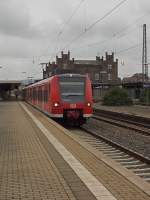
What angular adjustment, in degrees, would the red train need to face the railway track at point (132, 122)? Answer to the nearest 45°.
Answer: approximately 90° to its left

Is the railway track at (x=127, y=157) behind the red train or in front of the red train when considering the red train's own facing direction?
in front

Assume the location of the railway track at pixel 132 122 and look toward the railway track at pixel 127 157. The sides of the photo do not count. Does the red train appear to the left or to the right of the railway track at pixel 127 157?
right
